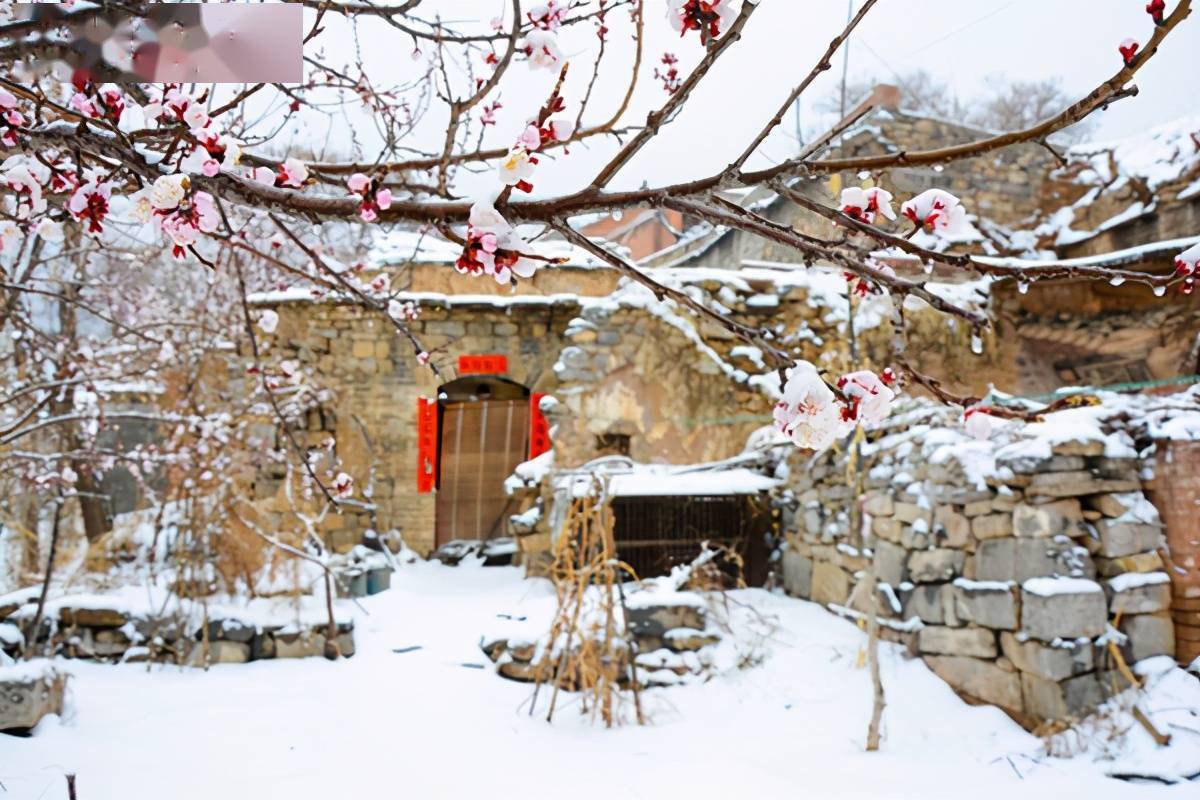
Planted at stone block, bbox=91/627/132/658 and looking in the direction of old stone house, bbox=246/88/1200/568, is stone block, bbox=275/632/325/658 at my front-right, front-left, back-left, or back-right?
front-right

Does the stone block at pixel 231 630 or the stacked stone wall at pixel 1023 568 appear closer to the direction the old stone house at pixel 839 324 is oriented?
the stacked stone wall

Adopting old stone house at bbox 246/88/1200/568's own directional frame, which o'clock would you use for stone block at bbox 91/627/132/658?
The stone block is roughly at 2 o'clock from the old stone house.

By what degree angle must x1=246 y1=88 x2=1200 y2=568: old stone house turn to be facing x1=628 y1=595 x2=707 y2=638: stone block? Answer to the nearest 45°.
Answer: approximately 45° to its right

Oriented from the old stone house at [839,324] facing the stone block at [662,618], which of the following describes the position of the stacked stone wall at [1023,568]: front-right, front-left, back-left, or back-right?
front-left

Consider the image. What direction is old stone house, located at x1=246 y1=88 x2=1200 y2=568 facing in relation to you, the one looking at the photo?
facing the viewer

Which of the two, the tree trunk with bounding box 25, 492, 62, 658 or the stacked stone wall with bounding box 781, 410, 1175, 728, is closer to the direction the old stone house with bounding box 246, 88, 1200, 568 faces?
the stacked stone wall

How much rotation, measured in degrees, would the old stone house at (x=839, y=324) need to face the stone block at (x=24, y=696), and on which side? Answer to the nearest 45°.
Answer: approximately 45° to its right

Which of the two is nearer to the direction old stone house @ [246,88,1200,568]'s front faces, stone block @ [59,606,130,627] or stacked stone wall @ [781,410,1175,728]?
the stacked stone wall

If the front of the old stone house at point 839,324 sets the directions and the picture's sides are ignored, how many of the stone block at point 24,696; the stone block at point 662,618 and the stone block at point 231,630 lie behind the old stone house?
0

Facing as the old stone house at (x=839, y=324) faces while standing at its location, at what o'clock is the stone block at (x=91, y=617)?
The stone block is roughly at 2 o'clock from the old stone house.

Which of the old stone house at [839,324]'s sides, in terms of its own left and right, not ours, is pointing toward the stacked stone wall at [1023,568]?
front

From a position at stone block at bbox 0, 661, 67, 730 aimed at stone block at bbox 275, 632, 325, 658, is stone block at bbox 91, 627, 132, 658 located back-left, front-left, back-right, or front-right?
front-left

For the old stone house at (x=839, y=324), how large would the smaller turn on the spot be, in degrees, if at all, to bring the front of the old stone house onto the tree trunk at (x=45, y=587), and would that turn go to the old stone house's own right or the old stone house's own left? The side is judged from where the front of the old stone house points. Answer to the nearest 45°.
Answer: approximately 45° to the old stone house's own right

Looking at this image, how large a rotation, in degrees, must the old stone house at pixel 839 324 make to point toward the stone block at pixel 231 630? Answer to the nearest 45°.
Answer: approximately 45° to its right
